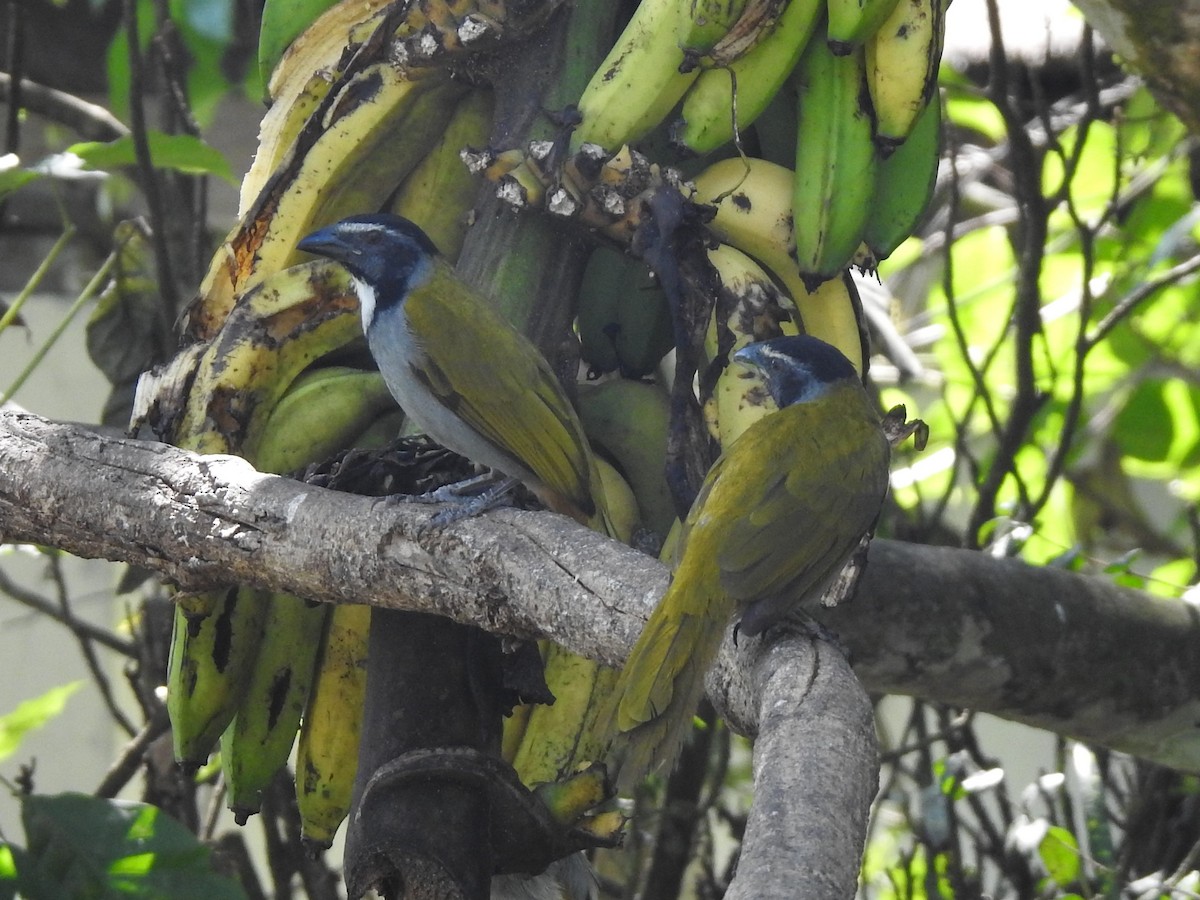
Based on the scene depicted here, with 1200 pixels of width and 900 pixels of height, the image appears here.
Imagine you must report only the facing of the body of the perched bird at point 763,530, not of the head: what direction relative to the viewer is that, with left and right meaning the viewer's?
facing away from the viewer and to the right of the viewer

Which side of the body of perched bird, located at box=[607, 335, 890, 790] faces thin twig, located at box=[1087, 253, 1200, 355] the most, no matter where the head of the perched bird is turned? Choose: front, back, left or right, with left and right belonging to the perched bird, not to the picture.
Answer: front

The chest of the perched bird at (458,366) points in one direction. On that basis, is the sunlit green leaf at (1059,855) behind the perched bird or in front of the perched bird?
behind

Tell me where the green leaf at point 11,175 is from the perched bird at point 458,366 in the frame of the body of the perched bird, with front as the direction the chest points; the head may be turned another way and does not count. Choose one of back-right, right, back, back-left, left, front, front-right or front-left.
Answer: front

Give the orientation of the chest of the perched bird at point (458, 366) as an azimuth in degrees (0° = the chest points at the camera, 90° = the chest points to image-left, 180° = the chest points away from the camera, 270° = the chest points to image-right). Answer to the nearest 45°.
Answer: approximately 90°

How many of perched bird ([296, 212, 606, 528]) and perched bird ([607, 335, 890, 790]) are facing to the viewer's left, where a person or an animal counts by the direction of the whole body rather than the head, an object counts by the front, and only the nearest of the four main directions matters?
1

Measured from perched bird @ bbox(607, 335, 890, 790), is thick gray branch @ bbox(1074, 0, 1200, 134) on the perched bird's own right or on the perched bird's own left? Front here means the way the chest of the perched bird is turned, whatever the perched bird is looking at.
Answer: on the perched bird's own right

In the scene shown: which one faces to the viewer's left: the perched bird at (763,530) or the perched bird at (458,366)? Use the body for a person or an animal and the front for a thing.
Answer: the perched bird at (458,366)
